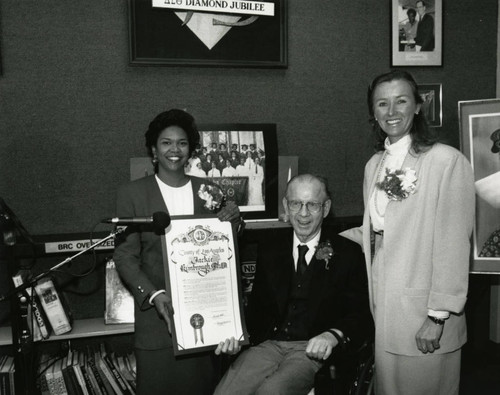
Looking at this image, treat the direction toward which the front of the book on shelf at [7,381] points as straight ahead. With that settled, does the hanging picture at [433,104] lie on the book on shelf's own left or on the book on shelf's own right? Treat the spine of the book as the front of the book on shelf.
on the book on shelf's own left

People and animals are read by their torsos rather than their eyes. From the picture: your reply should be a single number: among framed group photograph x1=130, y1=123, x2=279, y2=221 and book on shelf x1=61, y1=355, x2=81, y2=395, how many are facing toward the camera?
2

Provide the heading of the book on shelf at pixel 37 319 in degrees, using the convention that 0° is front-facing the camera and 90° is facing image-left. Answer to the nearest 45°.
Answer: approximately 0°

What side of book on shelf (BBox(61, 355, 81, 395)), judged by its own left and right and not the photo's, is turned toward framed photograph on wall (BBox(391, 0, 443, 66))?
left

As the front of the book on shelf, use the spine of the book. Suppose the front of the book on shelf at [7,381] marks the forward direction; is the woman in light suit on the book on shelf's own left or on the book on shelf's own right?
on the book on shelf's own left
